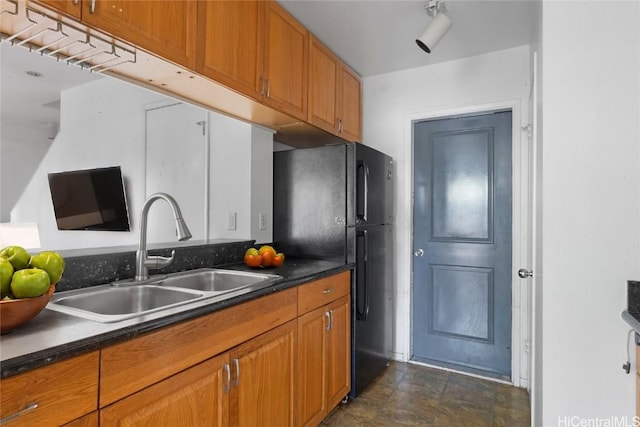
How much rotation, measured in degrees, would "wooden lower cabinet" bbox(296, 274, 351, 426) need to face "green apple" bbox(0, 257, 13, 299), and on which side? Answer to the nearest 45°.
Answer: approximately 90° to its right

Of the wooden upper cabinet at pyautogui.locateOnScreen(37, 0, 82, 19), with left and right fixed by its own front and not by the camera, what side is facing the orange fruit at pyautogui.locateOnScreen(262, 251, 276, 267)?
left

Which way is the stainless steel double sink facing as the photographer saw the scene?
facing the viewer and to the right of the viewer

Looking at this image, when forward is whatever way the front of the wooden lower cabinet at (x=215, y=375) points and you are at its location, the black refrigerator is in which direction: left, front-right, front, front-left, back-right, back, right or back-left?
left

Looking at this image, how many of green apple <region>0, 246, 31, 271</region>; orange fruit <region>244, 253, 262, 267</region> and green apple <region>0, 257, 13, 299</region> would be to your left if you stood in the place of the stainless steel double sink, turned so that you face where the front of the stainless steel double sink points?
1

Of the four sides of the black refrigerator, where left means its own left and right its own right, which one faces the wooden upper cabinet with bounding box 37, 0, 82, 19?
right

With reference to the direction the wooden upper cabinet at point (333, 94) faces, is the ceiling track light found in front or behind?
in front

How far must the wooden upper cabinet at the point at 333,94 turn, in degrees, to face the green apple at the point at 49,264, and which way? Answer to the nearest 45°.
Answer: approximately 90° to its right

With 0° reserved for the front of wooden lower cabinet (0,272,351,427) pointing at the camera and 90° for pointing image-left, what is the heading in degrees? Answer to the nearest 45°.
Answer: approximately 315°
